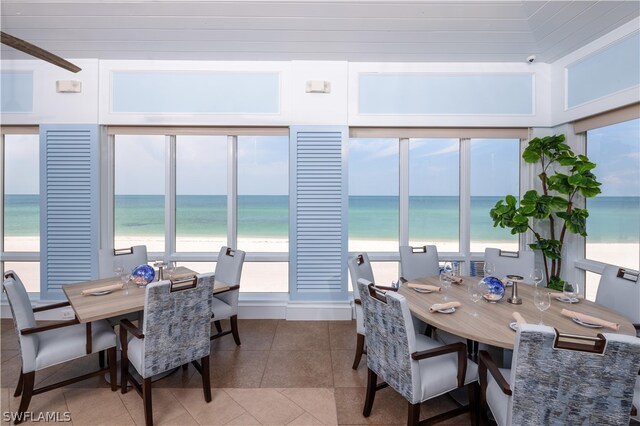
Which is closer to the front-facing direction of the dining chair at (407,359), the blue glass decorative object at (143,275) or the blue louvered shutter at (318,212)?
the blue louvered shutter

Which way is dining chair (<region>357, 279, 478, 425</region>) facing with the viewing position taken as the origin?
facing away from the viewer and to the right of the viewer

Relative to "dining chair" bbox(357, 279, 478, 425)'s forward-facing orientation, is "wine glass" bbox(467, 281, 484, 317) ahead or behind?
ahead

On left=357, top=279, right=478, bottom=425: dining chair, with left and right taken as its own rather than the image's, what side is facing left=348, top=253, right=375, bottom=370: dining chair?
left

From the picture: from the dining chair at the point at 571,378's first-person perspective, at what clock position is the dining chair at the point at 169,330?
the dining chair at the point at 169,330 is roughly at 10 o'clock from the dining chair at the point at 571,378.

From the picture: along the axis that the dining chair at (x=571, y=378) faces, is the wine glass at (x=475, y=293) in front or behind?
in front

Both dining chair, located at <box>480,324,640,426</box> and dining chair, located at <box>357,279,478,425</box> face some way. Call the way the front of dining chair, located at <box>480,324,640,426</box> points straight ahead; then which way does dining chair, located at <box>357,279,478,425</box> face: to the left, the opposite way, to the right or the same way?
to the right

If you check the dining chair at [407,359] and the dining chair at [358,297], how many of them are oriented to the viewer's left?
0

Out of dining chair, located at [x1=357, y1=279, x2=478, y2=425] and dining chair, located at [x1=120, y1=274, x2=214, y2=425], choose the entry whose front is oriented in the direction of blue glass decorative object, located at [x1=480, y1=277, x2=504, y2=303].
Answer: dining chair, located at [x1=357, y1=279, x2=478, y2=425]

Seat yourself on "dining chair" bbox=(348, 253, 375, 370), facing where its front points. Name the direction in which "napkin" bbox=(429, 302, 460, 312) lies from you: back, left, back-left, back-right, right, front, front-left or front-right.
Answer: front

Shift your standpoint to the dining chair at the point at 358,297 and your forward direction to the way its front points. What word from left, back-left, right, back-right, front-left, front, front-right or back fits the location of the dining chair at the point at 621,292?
front-left

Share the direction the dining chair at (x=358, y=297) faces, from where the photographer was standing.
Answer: facing the viewer and to the right of the viewer

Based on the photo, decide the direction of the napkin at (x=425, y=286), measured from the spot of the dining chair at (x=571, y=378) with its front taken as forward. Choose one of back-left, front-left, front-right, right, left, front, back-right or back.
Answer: front

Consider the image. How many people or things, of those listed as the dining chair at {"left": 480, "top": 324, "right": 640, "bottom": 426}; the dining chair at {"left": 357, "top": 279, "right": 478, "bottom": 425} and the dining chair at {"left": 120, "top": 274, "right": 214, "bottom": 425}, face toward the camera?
0

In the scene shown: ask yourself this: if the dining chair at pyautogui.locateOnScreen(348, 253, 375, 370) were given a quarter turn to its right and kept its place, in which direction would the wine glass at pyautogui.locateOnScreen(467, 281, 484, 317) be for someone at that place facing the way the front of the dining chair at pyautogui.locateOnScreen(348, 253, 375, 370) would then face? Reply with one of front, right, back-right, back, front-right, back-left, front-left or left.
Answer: back-left

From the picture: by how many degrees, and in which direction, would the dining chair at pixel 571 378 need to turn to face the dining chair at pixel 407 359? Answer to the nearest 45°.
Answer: approximately 45° to its left

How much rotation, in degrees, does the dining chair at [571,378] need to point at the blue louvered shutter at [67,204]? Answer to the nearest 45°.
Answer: approximately 45° to its left

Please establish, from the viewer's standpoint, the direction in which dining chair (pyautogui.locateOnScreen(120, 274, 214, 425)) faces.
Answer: facing away from the viewer and to the left of the viewer

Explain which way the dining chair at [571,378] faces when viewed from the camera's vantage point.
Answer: facing away from the viewer and to the left of the viewer

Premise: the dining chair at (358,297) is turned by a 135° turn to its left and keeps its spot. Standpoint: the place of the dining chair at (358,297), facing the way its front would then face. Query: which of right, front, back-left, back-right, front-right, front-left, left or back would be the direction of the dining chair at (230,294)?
left
